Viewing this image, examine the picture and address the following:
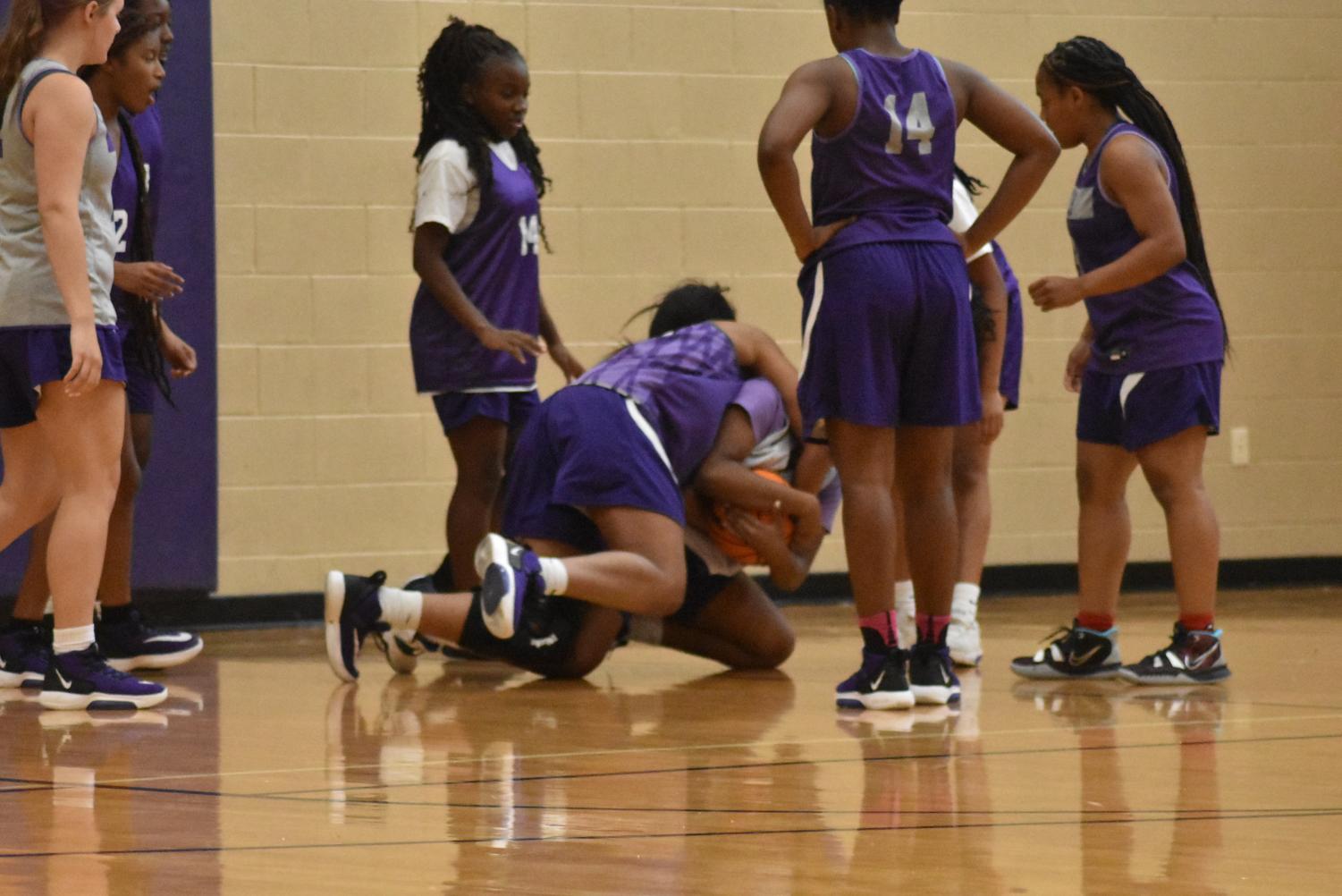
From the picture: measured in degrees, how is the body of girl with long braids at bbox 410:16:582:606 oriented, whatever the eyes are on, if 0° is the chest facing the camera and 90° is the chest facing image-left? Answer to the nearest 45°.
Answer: approximately 315°

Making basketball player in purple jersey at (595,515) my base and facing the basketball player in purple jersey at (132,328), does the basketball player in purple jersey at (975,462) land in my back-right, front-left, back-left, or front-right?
back-right

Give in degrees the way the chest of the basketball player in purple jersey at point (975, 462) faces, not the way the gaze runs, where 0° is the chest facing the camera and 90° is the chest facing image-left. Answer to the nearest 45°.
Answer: approximately 45°

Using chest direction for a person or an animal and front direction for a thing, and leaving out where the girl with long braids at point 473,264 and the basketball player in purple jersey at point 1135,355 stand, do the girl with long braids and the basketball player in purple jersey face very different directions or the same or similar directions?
very different directions

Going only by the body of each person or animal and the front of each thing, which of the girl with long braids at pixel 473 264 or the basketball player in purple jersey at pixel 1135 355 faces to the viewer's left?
the basketball player in purple jersey

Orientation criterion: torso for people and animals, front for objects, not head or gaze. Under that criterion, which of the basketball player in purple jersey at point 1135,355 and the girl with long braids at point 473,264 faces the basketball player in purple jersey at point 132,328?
the basketball player in purple jersey at point 1135,355

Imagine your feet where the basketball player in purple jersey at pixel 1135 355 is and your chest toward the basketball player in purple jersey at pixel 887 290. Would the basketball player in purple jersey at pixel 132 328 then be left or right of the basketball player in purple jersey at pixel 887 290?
right

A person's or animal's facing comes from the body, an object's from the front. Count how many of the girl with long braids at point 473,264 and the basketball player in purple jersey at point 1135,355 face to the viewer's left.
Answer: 1

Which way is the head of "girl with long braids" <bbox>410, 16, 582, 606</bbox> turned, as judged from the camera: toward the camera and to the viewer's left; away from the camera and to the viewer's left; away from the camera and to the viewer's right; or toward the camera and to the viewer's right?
toward the camera and to the viewer's right

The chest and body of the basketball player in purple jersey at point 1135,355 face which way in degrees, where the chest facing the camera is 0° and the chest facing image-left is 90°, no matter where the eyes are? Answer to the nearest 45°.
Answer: approximately 90°
